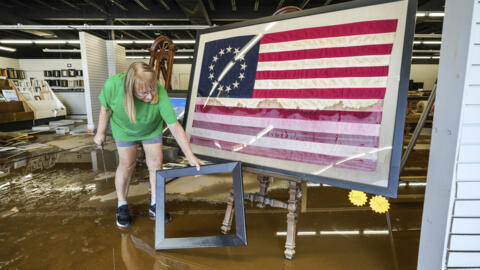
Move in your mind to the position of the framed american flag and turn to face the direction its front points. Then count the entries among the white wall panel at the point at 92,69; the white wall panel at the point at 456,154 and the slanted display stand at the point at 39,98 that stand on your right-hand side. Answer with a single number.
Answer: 2

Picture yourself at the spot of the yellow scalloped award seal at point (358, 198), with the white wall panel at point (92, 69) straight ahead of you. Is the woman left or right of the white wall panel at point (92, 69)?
left

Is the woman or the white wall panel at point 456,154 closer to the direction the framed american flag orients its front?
the woman

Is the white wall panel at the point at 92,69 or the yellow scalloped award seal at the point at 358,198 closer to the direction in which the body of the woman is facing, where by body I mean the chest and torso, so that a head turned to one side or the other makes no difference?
the yellow scalloped award seal

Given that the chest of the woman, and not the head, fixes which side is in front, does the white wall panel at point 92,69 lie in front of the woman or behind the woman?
behind

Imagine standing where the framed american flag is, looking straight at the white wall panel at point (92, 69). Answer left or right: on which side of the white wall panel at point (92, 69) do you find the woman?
left

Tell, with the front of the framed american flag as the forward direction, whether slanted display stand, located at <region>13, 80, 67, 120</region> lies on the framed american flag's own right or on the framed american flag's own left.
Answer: on the framed american flag's own right

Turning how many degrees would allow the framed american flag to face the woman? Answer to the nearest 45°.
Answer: approximately 45° to its right

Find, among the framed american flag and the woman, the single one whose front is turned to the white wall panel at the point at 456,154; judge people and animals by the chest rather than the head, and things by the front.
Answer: the woman

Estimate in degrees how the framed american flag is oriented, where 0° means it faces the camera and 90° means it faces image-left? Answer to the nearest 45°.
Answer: approximately 45°

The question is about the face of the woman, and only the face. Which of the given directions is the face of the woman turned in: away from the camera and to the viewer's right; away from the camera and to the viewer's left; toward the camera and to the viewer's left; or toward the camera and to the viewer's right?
toward the camera and to the viewer's right

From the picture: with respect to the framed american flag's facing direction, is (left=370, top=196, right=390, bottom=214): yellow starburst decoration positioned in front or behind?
behind

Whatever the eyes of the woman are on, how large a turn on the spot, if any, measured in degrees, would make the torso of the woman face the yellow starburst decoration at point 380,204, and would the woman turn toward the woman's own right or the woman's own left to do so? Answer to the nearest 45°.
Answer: approximately 45° to the woman's own left

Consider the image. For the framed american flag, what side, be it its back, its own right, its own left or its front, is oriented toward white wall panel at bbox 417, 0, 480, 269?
left
